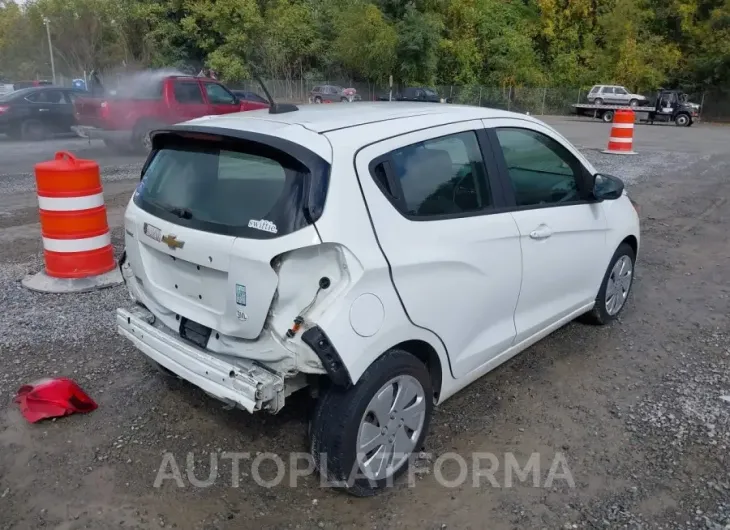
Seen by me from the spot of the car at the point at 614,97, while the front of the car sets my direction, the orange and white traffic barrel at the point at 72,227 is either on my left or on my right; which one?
on my right

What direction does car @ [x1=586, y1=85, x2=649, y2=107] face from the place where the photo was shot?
facing to the right of the viewer

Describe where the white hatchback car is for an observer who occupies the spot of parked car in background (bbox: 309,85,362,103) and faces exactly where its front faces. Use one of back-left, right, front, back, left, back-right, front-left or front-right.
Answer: right

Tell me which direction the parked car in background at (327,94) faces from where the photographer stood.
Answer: facing to the right of the viewer

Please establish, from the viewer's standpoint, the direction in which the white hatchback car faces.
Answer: facing away from the viewer and to the right of the viewer

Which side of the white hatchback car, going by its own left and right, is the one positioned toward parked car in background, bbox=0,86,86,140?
left

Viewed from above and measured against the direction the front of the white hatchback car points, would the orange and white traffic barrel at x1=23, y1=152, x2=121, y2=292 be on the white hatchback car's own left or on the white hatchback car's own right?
on the white hatchback car's own left

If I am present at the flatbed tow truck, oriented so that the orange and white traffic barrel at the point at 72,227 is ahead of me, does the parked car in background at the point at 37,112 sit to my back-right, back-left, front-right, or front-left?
front-right

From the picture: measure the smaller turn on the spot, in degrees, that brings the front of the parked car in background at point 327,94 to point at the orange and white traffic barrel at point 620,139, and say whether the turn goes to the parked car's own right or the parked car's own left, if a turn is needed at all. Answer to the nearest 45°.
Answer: approximately 90° to the parked car's own right

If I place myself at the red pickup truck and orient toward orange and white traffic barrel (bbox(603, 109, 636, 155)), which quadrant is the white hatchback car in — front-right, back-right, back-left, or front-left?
front-right
